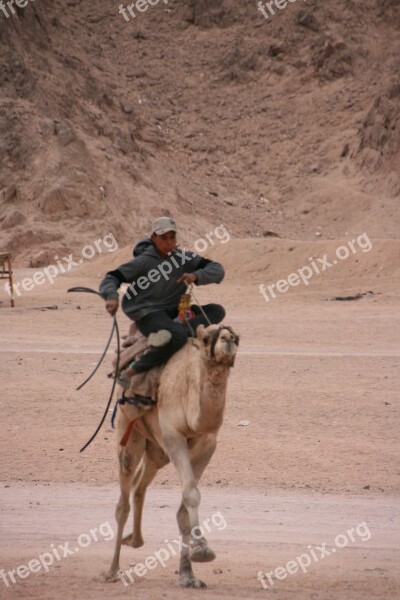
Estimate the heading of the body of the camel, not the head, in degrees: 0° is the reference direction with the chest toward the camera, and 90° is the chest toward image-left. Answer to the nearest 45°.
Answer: approximately 315°

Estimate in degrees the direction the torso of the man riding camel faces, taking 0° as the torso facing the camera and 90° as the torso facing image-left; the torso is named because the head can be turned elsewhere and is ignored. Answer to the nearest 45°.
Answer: approximately 315°
